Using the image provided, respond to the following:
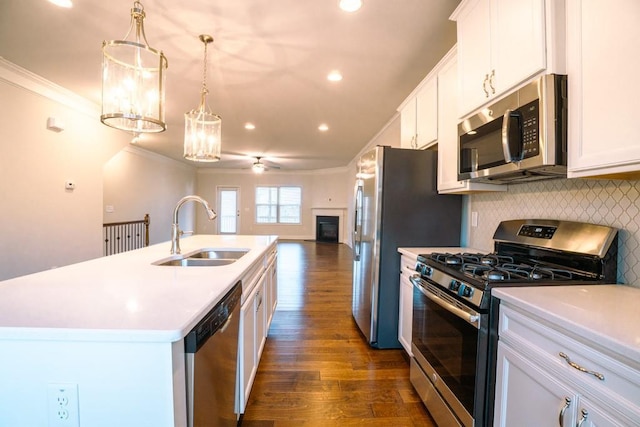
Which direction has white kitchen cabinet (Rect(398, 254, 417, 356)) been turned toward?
to the viewer's left

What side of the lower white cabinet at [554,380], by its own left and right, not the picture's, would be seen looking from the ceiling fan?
right

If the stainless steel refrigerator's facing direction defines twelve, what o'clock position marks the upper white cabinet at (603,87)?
The upper white cabinet is roughly at 8 o'clock from the stainless steel refrigerator.

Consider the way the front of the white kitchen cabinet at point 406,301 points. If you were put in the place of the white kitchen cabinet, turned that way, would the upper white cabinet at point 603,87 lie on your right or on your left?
on your left

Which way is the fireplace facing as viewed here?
toward the camera

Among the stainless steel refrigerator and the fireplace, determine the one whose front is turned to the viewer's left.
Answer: the stainless steel refrigerator

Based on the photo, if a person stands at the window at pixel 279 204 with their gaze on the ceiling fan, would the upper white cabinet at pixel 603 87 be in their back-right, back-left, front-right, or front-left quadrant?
front-left

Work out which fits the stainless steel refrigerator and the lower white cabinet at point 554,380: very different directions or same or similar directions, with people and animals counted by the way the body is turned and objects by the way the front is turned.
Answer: same or similar directions

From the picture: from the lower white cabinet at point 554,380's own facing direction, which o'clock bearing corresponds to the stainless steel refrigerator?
The stainless steel refrigerator is roughly at 3 o'clock from the lower white cabinet.

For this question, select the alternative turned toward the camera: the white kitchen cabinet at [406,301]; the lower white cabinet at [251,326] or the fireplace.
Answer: the fireplace

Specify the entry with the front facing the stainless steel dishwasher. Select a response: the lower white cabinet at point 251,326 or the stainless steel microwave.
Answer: the stainless steel microwave

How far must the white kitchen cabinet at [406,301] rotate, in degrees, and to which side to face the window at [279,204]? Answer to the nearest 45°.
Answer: approximately 45° to its right

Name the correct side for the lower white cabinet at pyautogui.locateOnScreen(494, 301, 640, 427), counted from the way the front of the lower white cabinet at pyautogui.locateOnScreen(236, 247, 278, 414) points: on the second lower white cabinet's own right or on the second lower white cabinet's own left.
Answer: on the second lower white cabinet's own right

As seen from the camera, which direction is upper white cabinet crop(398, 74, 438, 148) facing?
to the viewer's left

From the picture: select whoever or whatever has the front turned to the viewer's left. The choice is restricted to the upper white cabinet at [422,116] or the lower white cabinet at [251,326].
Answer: the upper white cabinet
